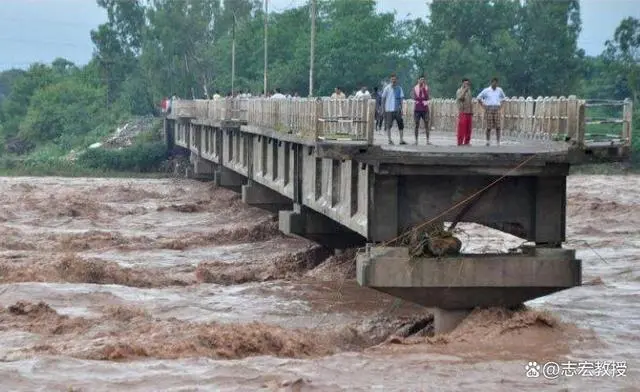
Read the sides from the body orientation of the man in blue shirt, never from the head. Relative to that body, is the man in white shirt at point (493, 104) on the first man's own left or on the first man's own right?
on the first man's own left

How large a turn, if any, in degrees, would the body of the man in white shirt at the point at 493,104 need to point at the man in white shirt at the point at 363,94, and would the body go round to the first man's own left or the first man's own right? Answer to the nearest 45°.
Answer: approximately 135° to the first man's own right

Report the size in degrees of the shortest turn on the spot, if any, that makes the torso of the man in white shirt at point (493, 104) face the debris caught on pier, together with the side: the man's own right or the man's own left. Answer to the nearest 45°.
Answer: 0° — they already face it

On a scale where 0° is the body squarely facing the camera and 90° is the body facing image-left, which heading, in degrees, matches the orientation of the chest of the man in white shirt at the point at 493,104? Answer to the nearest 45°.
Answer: approximately 0°

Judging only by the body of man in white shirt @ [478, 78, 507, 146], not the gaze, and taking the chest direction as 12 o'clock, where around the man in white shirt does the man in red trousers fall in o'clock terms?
The man in red trousers is roughly at 2 o'clock from the man in white shirt.

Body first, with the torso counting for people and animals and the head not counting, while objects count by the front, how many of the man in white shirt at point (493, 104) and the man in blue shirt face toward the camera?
2
